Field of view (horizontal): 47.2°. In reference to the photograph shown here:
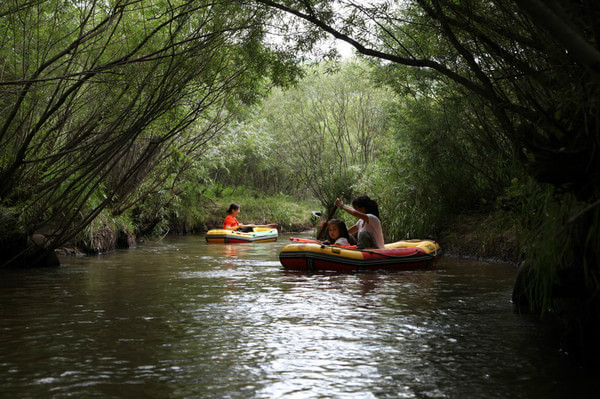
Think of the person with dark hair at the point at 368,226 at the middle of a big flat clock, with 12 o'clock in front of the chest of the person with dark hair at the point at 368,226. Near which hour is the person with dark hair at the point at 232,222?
the person with dark hair at the point at 232,222 is roughly at 2 o'clock from the person with dark hair at the point at 368,226.

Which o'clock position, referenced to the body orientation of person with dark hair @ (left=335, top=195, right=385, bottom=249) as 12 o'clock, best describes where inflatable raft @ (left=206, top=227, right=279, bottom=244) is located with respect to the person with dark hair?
The inflatable raft is roughly at 2 o'clock from the person with dark hair.

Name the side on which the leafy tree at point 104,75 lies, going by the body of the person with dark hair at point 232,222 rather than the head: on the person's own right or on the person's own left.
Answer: on the person's own right

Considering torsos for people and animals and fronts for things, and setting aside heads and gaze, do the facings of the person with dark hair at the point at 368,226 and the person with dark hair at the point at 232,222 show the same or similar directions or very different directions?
very different directions

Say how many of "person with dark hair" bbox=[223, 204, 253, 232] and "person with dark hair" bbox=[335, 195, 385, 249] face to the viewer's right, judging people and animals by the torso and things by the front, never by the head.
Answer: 1

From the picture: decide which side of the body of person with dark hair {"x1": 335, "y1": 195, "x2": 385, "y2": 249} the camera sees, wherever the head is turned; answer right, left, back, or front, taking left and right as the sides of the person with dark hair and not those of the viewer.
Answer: left

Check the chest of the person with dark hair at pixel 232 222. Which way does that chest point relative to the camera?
to the viewer's right
